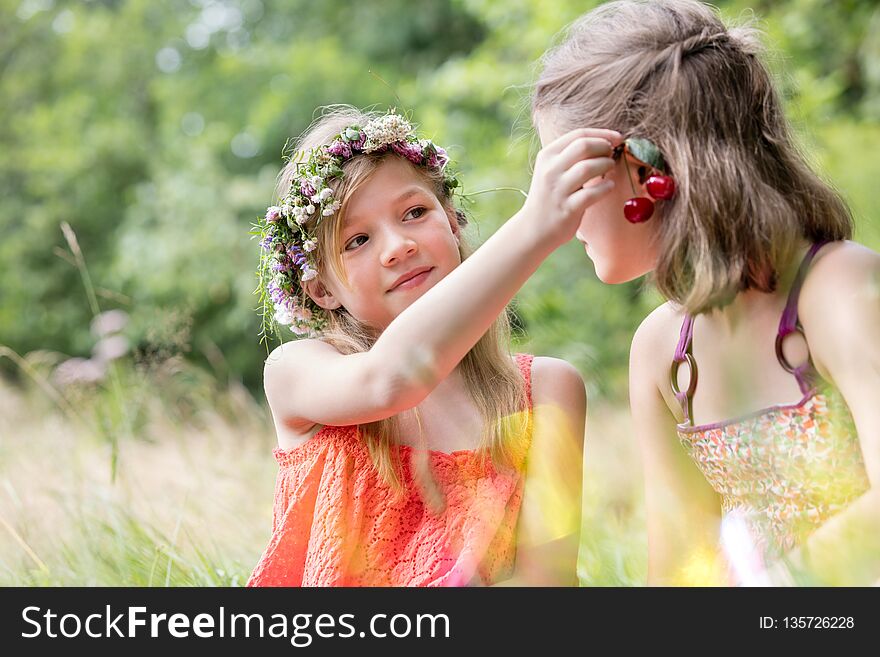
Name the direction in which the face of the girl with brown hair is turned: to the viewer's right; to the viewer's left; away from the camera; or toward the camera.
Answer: to the viewer's left

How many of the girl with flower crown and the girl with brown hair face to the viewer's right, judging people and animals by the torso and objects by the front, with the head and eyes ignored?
0

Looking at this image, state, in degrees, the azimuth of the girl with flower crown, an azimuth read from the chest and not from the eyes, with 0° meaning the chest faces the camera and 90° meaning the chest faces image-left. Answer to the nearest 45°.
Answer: approximately 0°

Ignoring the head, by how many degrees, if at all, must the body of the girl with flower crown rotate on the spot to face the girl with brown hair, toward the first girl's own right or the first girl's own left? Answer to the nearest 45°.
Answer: approximately 45° to the first girl's own left

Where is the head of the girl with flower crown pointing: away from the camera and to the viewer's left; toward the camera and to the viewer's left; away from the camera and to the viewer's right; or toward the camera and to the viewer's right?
toward the camera and to the viewer's right
